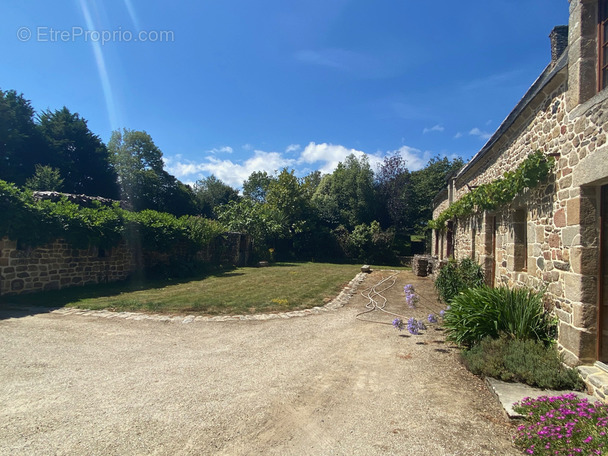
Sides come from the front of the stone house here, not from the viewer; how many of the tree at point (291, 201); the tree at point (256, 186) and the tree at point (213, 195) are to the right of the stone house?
3

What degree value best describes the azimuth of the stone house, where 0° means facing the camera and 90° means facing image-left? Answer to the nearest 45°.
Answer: approximately 45°

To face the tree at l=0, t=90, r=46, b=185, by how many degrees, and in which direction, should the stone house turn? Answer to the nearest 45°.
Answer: approximately 45° to its right

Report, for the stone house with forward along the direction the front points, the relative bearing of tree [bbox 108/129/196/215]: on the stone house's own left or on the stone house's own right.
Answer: on the stone house's own right

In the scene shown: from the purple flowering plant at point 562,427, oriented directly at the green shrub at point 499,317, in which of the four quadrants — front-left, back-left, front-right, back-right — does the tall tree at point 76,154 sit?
front-left

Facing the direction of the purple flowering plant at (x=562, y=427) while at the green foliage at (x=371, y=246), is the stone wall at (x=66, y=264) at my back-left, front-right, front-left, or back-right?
front-right

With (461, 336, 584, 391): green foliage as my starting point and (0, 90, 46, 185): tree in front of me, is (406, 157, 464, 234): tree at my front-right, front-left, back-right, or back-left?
front-right

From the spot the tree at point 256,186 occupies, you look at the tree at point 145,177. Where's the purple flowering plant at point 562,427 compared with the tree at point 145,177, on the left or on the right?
left

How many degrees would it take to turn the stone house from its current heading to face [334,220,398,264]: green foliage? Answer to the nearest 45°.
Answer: approximately 90° to its right

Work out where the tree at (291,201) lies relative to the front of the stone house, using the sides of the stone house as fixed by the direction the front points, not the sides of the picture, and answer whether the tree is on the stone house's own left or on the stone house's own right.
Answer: on the stone house's own right

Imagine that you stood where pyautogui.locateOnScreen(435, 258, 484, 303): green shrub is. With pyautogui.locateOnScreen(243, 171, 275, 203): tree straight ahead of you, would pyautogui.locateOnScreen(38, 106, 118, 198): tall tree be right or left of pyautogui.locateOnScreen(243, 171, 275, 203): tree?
left
